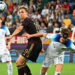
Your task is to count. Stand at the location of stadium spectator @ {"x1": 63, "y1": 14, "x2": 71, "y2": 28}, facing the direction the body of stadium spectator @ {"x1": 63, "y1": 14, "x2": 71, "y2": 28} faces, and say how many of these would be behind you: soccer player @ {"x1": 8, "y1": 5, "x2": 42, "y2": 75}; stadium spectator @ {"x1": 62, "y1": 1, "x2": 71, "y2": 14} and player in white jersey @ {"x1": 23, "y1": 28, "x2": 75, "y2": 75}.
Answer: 1

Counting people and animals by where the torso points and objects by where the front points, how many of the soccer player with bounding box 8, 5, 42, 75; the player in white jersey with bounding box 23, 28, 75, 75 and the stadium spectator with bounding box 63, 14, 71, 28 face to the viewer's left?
1

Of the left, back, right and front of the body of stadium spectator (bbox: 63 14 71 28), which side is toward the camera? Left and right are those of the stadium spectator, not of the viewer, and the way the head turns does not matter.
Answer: front

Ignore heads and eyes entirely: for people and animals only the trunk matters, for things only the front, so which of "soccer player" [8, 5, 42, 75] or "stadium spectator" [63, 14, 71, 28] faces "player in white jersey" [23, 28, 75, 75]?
the stadium spectator

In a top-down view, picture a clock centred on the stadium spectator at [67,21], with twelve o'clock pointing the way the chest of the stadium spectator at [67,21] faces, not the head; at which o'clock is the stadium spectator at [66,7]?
the stadium spectator at [66,7] is roughly at 6 o'clock from the stadium spectator at [67,21].
